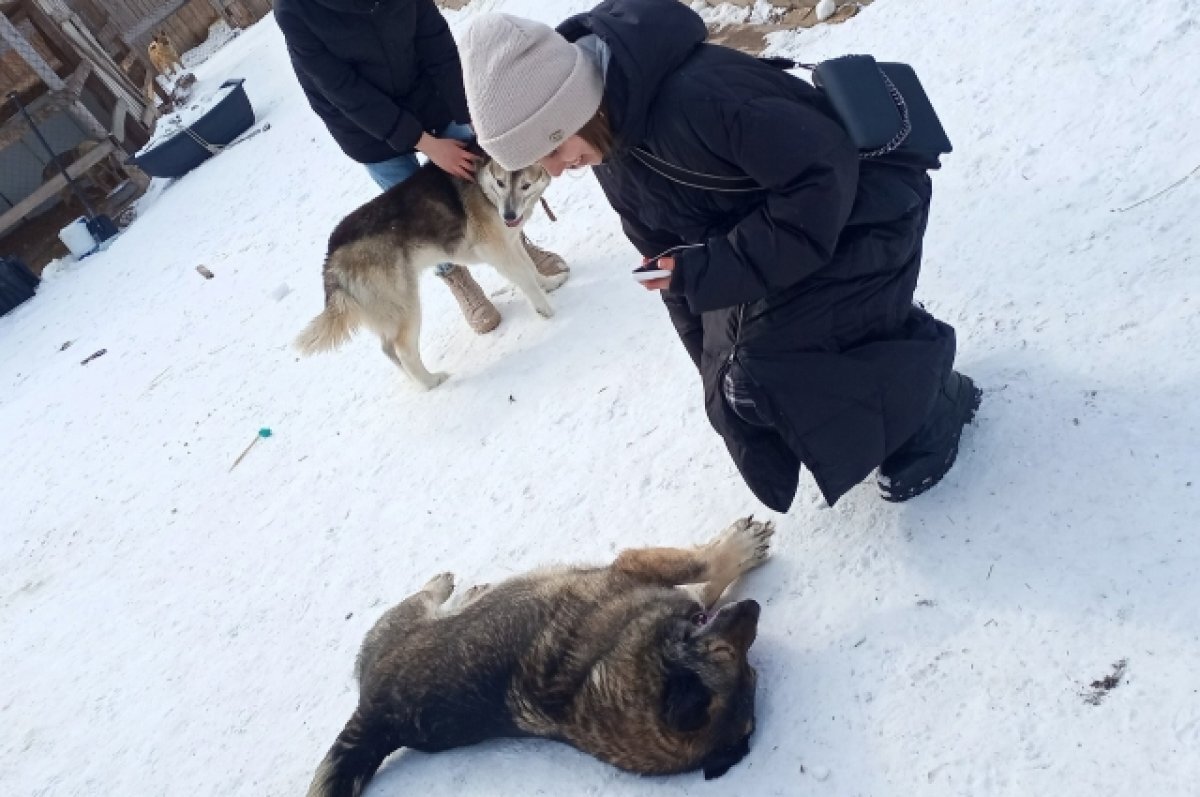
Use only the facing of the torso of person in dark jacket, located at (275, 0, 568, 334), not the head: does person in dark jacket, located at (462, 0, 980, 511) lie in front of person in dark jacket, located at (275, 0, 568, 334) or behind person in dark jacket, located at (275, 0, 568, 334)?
in front

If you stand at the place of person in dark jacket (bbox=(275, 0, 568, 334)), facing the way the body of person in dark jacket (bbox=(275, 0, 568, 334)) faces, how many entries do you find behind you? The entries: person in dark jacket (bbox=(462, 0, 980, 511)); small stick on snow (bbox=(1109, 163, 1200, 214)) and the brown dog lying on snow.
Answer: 0

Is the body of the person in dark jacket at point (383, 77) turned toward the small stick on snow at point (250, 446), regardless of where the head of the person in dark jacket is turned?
no

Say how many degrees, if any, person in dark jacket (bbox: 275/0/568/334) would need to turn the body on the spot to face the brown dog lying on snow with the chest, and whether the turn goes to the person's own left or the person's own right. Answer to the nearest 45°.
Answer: approximately 45° to the person's own right

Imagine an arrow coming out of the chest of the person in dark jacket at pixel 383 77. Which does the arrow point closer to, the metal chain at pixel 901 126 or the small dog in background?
the metal chain

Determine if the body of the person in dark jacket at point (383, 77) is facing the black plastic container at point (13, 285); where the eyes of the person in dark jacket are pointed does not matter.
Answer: no

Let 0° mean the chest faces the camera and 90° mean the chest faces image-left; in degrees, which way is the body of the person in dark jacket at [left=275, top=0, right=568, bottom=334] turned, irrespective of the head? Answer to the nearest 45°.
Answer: approximately 315°

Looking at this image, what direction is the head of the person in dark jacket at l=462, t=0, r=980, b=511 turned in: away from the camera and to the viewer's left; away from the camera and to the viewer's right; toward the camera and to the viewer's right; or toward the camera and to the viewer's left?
toward the camera and to the viewer's left

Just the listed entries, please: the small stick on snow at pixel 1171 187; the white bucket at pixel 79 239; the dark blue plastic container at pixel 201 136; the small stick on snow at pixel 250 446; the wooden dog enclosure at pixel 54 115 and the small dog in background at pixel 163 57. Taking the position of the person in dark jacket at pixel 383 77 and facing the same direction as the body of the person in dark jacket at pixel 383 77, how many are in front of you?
1

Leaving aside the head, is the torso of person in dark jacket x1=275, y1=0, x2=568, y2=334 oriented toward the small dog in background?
no
